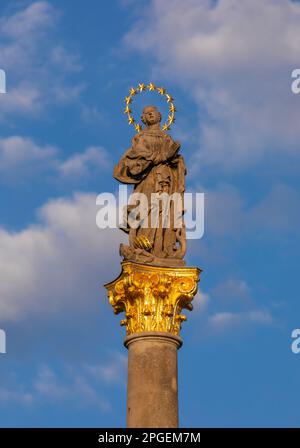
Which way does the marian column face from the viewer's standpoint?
toward the camera
